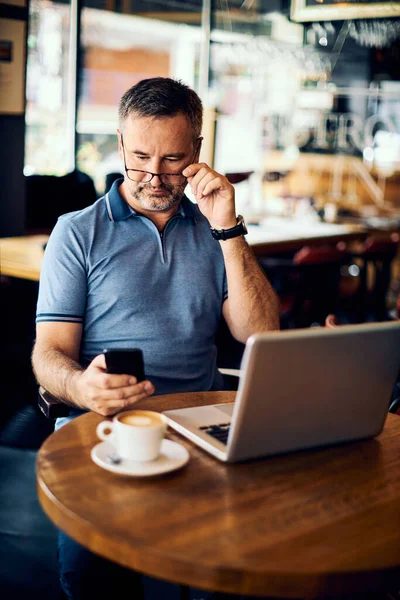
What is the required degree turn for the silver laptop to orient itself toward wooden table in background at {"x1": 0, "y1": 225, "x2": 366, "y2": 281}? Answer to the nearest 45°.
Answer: approximately 45° to its right

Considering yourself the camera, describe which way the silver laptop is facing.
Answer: facing away from the viewer and to the left of the viewer

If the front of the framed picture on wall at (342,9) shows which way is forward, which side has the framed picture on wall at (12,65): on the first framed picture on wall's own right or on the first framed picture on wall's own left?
on the first framed picture on wall's own right

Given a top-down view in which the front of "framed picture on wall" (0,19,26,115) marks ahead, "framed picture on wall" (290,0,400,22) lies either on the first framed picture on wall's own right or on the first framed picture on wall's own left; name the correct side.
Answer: on the first framed picture on wall's own left

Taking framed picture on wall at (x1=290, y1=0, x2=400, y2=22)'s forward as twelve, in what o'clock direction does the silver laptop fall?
The silver laptop is roughly at 12 o'clock from the framed picture on wall.

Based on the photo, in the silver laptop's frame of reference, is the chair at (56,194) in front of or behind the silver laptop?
in front

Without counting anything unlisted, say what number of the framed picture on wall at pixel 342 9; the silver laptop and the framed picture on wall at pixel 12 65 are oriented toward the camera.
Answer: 2
